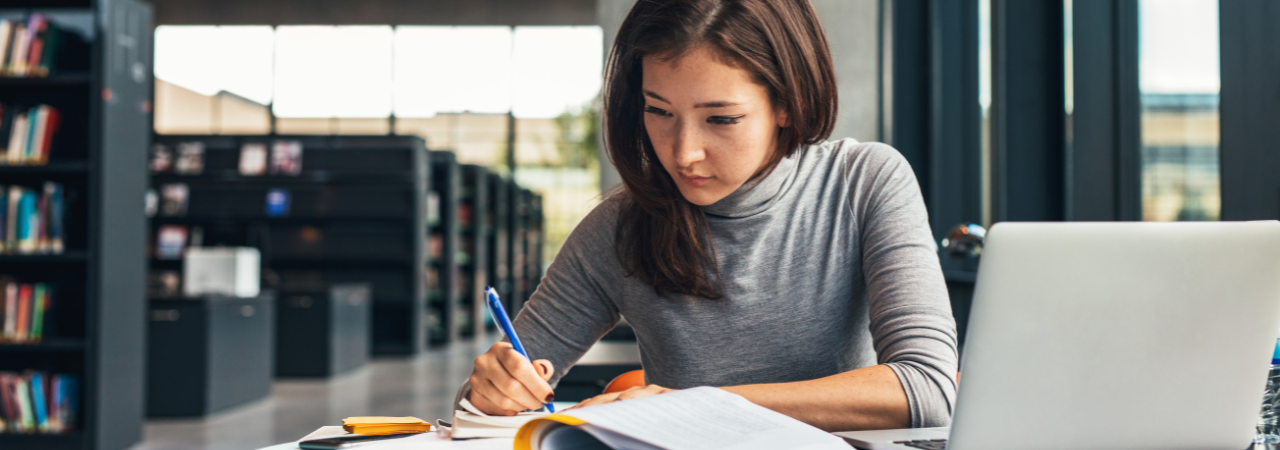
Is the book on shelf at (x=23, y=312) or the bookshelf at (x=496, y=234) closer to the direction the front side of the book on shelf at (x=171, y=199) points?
the book on shelf

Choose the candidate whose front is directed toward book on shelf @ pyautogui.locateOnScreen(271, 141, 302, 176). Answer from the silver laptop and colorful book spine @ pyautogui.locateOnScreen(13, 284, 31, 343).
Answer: the silver laptop

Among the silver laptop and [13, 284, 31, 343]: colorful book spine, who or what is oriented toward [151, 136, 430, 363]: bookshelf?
the silver laptop

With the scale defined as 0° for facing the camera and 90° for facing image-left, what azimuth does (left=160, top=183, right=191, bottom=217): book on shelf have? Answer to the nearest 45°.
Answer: approximately 0°

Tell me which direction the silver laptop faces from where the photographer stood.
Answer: facing away from the viewer and to the left of the viewer
